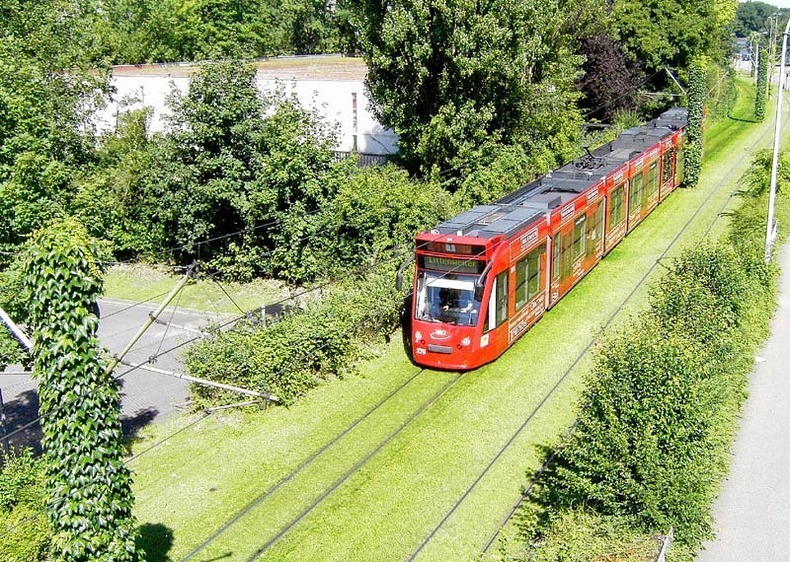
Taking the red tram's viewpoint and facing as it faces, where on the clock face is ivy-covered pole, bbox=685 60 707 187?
The ivy-covered pole is roughly at 5 o'clock from the red tram.

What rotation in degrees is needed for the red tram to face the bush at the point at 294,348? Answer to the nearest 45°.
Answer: approximately 45° to its right

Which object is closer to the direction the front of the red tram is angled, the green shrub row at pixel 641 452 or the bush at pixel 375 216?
the green shrub row

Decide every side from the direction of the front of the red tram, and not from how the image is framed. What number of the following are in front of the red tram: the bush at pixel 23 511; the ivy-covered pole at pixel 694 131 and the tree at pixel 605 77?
1

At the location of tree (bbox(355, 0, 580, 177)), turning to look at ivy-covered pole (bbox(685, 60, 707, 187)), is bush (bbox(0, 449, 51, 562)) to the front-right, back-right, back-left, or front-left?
back-right

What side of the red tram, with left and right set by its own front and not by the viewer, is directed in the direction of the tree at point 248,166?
right

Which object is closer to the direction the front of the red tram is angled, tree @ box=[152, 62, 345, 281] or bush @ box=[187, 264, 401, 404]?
the bush

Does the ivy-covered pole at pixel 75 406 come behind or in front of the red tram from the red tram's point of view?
in front

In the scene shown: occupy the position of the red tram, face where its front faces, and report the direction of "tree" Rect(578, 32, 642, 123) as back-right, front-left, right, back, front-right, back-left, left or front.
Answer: back-right

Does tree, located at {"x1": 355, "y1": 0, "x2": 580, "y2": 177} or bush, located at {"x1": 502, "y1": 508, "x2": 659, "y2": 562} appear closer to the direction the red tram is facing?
the bush

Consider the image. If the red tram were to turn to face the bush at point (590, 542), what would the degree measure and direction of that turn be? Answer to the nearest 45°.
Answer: approximately 45° to its left

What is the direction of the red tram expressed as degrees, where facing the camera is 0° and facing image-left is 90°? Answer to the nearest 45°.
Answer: approximately 45°

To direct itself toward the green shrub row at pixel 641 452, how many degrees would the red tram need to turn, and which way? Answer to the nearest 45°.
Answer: approximately 45° to its left
